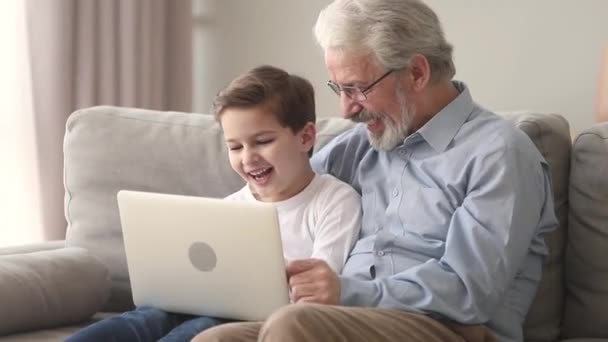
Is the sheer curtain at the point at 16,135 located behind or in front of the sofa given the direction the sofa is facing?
behind

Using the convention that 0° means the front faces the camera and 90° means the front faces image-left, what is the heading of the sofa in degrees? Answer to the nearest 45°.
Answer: approximately 0°

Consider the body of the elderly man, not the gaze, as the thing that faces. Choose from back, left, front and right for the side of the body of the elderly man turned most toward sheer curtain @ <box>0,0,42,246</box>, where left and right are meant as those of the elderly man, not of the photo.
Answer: right

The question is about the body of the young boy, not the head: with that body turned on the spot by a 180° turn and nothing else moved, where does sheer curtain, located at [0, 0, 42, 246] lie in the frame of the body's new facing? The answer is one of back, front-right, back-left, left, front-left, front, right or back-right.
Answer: left

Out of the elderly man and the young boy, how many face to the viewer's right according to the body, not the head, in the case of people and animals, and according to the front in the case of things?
0

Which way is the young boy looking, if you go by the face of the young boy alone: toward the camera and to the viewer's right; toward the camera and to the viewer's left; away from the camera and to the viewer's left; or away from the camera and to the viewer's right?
toward the camera and to the viewer's left

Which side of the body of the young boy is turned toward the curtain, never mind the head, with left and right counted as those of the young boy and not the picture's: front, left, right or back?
right

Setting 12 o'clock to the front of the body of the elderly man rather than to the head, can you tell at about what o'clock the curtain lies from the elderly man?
The curtain is roughly at 3 o'clock from the elderly man.
